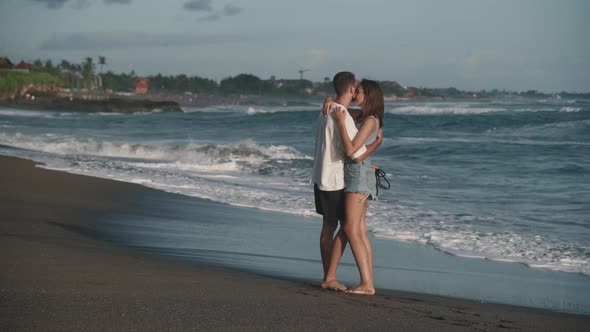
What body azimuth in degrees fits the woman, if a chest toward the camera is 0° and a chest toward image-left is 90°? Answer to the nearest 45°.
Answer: approximately 90°
